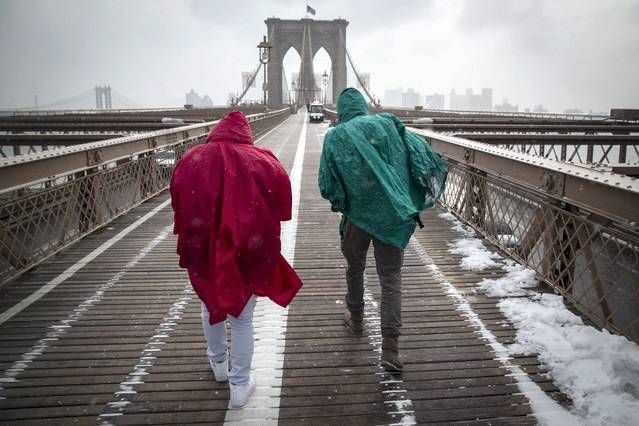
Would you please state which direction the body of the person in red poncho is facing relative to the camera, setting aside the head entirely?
away from the camera

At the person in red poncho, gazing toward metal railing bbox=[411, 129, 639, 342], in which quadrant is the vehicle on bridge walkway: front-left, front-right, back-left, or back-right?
front-left

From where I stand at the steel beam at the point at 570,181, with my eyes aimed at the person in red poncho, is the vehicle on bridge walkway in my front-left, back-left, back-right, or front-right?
back-right

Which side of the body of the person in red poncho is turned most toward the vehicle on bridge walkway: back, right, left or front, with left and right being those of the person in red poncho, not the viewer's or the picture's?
front

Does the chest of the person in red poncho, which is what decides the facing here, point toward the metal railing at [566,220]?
no

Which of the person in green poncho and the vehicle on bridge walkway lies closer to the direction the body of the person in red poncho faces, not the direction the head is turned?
the vehicle on bridge walkway

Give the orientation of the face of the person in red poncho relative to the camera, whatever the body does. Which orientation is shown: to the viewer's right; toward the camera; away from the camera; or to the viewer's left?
away from the camera

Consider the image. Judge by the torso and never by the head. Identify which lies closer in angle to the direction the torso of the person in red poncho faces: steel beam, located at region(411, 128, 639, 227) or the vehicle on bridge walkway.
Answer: the vehicle on bridge walkway

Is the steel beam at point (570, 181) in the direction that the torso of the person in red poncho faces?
no

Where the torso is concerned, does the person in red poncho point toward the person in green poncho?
no
